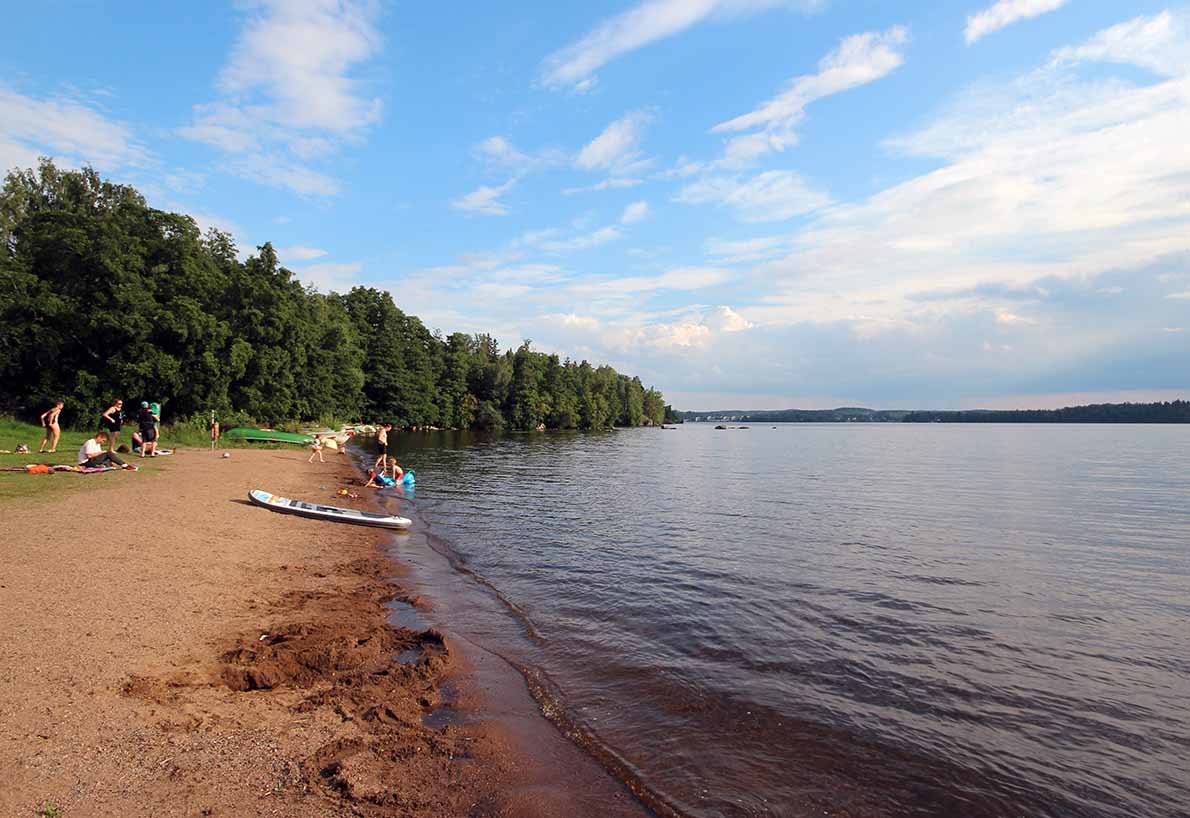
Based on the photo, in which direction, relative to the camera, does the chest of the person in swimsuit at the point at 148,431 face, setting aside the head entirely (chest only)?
away from the camera

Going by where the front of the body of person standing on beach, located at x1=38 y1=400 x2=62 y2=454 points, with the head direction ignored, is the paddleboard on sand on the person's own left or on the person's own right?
on the person's own right

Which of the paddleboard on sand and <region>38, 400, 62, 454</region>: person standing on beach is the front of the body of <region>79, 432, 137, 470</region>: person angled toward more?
the paddleboard on sand

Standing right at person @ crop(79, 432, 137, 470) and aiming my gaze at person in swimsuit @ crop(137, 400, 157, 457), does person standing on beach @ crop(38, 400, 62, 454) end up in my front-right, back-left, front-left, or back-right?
front-left

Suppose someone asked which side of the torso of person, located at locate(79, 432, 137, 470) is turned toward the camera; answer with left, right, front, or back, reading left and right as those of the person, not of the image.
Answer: right

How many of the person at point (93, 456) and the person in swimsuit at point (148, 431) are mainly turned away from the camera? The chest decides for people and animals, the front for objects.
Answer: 1
